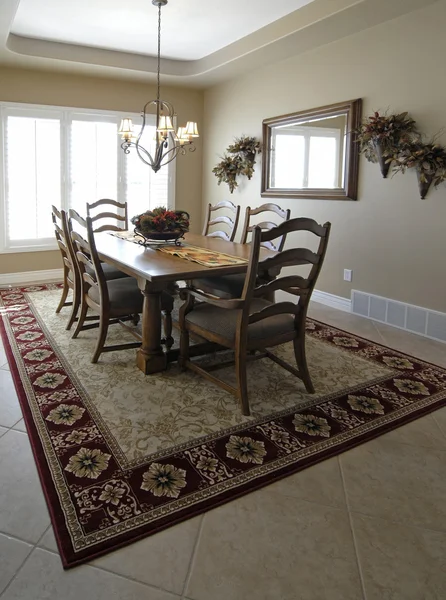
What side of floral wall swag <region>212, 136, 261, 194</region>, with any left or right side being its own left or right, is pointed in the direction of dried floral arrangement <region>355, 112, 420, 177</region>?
left

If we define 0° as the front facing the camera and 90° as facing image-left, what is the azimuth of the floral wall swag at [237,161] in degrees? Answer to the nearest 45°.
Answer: approximately 45°

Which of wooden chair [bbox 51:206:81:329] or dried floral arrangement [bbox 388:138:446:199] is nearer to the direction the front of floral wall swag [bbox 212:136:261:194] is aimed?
the wooden chair

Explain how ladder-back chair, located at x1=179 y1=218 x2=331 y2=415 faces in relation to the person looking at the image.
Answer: facing away from the viewer and to the left of the viewer

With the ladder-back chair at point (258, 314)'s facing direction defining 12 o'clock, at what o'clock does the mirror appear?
The mirror is roughly at 2 o'clock from the ladder-back chair.

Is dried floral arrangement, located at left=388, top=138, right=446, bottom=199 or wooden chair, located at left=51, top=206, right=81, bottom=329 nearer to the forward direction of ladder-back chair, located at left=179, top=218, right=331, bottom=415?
the wooden chair

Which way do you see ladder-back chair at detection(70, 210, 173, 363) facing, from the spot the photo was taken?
facing away from the viewer and to the right of the viewer

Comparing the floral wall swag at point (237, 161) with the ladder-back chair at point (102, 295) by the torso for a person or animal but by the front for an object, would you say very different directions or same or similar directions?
very different directions
